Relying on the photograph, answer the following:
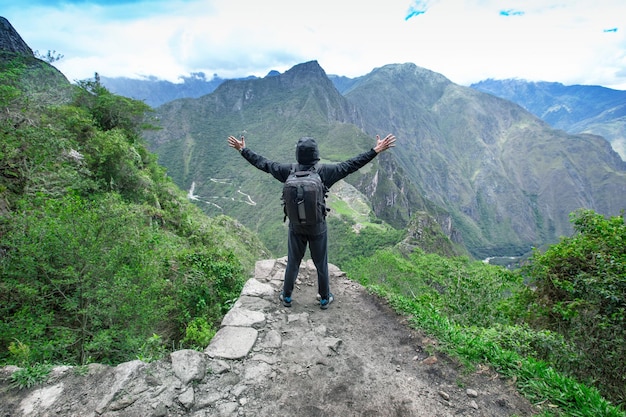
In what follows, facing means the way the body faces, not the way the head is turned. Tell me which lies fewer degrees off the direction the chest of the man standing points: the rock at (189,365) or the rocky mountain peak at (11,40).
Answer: the rocky mountain peak

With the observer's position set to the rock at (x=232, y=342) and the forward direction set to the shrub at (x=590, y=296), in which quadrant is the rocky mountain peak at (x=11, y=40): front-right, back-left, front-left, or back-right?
back-left

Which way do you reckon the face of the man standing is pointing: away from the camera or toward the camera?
away from the camera

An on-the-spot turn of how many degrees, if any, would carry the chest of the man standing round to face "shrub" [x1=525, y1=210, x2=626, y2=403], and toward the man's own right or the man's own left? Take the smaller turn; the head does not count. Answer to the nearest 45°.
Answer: approximately 90° to the man's own right

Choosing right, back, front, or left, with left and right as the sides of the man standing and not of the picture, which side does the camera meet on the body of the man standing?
back

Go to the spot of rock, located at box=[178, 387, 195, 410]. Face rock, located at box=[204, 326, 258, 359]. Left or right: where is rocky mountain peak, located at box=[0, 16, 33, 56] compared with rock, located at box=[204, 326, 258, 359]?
left

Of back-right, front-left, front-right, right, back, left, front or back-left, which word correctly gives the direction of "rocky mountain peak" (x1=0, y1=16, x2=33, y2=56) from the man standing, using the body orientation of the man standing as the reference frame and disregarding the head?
front-left

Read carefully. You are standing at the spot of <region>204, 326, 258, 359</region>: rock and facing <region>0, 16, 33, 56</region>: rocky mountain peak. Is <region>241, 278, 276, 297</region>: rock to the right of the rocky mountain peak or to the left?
right

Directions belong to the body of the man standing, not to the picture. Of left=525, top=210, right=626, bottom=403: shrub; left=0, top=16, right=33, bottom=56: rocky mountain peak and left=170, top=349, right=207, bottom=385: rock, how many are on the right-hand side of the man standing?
1
